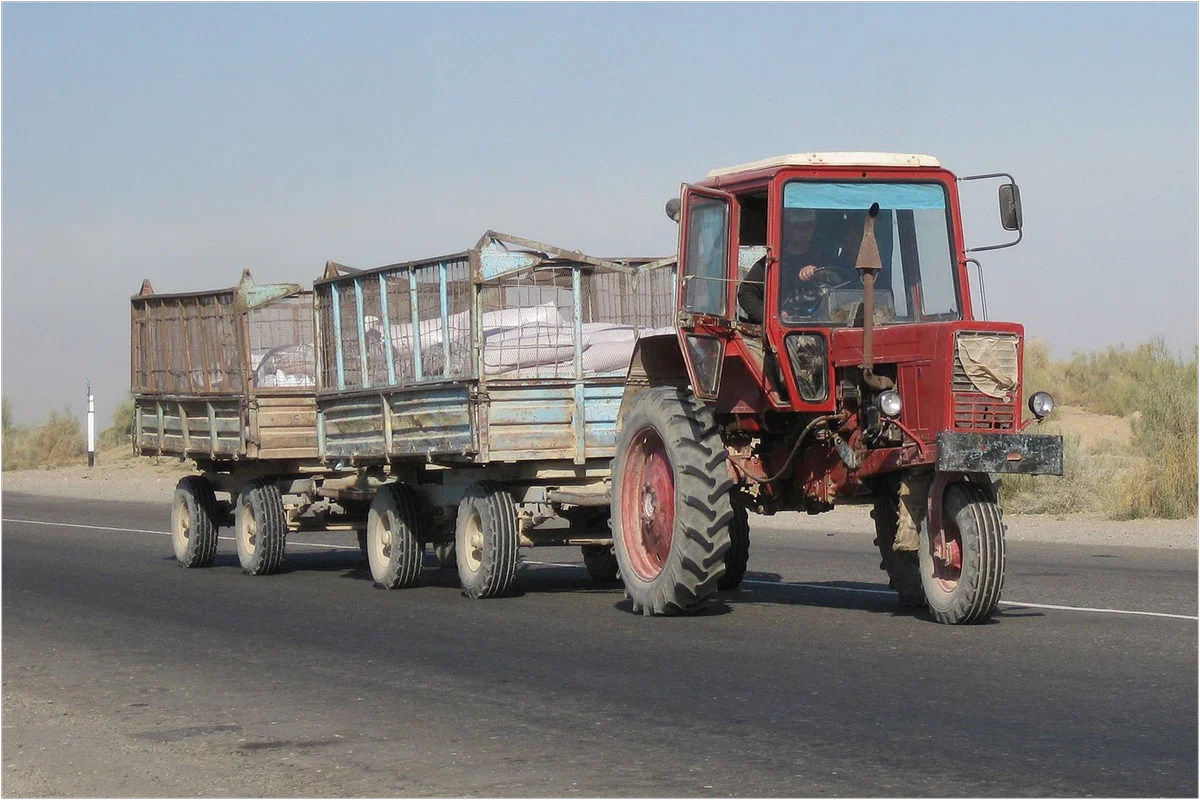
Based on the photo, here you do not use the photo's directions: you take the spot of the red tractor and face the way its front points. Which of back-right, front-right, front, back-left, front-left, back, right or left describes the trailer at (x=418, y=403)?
back

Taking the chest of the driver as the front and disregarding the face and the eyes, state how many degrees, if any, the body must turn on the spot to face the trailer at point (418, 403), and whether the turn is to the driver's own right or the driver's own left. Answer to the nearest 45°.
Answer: approximately 180°

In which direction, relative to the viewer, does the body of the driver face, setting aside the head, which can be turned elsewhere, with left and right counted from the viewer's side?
facing the viewer and to the right of the viewer
